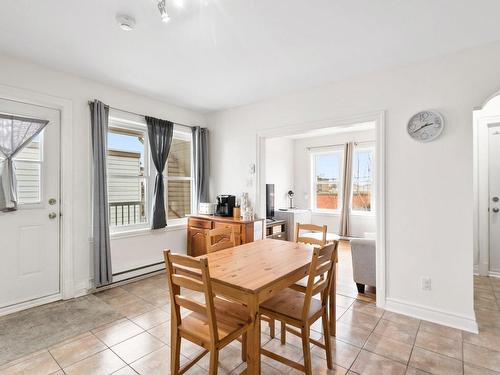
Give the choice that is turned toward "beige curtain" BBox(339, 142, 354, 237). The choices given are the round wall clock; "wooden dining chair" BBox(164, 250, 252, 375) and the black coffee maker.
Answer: the wooden dining chair

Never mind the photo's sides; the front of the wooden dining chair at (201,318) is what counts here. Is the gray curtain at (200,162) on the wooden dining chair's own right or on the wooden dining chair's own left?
on the wooden dining chair's own left

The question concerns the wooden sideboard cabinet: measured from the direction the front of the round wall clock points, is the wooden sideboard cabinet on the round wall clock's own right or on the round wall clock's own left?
on the round wall clock's own right

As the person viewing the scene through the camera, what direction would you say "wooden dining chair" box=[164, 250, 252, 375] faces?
facing away from the viewer and to the right of the viewer

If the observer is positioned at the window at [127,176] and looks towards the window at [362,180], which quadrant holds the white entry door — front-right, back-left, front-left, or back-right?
back-right

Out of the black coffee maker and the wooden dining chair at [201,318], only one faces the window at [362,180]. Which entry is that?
the wooden dining chair

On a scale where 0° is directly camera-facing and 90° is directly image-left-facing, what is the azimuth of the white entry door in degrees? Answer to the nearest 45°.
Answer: approximately 315°

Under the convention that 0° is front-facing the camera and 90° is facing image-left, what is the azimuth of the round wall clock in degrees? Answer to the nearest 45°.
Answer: approximately 0°

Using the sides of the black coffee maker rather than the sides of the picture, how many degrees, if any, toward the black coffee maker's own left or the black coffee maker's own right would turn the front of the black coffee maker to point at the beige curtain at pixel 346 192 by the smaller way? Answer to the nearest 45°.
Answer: approximately 180°
